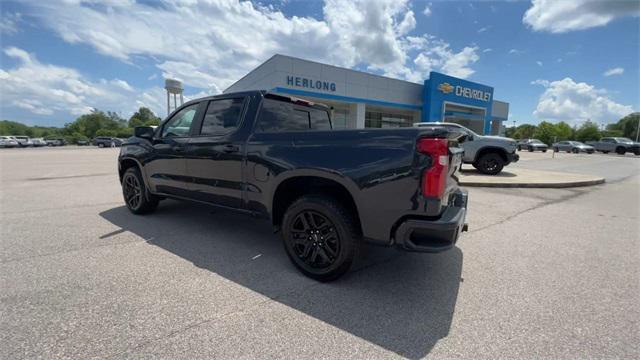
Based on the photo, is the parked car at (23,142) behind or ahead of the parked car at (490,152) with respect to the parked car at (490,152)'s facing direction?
behind

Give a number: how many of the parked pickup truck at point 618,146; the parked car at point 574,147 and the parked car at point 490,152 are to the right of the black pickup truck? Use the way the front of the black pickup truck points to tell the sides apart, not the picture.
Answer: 3

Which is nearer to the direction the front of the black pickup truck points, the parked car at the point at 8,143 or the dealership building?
the parked car

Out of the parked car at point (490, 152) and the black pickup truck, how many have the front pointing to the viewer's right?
1

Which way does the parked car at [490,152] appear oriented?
to the viewer's right

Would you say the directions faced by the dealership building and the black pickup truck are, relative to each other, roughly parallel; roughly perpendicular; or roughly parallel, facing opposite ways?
roughly parallel, facing opposite ways

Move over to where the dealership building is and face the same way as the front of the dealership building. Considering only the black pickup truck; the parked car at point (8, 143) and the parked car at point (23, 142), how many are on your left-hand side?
0

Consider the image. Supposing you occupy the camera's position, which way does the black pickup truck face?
facing away from the viewer and to the left of the viewer

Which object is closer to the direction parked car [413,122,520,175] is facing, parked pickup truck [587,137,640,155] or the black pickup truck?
the parked pickup truck

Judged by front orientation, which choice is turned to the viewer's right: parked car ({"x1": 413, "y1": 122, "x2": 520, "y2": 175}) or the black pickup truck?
the parked car

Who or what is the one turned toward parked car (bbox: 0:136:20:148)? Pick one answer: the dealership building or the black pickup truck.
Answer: the black pickup truck

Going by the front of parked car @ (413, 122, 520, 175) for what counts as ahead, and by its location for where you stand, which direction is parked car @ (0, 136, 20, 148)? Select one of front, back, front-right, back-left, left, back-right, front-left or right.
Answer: back

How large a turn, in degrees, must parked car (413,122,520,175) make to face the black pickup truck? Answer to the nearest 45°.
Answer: approximately 90° to its right

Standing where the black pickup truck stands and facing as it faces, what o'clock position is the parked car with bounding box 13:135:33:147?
The parked car is roughly at 12 o'clock from the black pickup truck.

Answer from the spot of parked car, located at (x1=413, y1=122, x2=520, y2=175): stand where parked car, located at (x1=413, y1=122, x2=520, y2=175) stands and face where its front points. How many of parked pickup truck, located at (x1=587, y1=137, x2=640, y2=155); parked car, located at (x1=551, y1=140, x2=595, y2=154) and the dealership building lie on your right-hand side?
0

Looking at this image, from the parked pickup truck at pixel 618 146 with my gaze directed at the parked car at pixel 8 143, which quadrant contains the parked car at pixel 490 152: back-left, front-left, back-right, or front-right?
front-left

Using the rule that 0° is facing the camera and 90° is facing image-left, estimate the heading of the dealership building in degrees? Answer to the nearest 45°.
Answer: approximately 315°

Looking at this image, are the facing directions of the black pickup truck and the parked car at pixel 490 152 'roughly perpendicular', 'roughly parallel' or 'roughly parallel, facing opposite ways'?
roughly parallel, facing opposite ways
